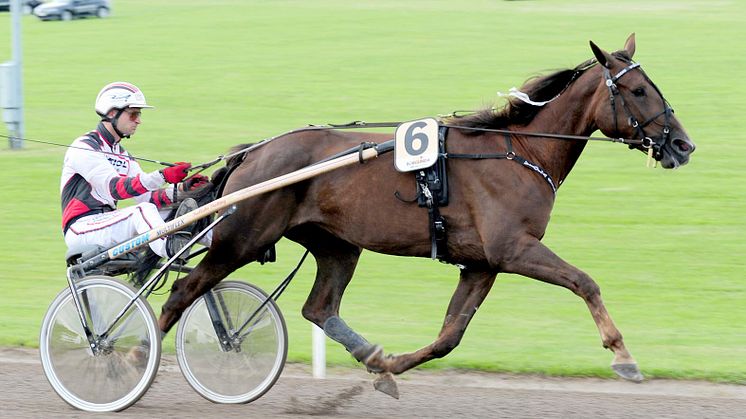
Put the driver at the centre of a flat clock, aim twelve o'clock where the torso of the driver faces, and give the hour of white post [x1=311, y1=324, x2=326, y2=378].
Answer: The white post is roughly at 12 o'clock from the driver.

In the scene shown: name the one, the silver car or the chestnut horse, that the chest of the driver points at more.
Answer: the chestnut horse

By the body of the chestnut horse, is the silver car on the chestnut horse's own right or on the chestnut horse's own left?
on the chestnut horse's own left

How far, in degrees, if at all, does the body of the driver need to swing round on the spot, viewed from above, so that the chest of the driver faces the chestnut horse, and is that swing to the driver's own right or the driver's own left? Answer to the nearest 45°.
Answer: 0° — they already face it

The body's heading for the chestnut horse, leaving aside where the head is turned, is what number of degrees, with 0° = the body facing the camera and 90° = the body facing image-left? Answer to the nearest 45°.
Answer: approximately 270°

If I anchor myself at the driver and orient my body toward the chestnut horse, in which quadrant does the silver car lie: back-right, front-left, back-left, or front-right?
back-left

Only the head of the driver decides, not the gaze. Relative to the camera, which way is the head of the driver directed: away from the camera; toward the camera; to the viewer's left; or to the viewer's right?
to the viewer's right

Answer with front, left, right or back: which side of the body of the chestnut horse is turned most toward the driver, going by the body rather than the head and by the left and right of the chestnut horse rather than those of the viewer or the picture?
back

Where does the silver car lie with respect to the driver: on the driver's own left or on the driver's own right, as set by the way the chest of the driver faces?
on the driver's own left

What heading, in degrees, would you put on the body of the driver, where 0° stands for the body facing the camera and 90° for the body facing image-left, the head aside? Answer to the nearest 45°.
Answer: approximately 270°

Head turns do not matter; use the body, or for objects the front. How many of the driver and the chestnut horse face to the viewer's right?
2
